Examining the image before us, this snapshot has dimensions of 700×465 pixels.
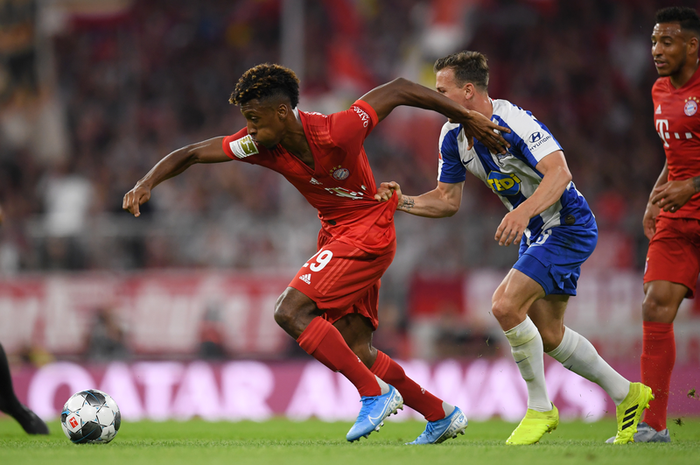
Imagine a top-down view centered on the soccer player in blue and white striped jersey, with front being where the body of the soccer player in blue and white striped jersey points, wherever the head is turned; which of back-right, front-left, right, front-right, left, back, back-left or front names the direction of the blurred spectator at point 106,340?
right

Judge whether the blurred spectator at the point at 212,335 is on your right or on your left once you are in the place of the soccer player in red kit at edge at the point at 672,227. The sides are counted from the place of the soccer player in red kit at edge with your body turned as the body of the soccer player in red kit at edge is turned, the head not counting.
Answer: on your right

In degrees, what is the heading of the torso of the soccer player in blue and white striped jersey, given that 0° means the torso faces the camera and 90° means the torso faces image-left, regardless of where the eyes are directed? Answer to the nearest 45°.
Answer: approximately 45°

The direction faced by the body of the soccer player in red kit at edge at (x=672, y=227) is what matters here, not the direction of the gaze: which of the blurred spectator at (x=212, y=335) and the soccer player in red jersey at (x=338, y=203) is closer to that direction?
the soccer player in red jersey

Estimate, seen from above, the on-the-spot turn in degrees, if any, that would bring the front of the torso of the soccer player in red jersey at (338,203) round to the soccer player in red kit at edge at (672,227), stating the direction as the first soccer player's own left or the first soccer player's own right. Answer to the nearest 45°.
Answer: approximately 135° to the first soccer player's own left

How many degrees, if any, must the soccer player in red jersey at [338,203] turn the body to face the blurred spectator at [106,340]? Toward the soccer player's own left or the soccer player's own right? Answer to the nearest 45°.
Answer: approximately 90° to the soccer player's own right

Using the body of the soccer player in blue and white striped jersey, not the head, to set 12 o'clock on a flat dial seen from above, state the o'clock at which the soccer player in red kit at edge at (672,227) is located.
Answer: The soccer player in red kit at edge is roughly at 7 o'clock from the soccer player in blue and white striped jersey.

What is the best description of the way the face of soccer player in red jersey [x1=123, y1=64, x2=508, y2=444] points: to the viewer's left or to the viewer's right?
to the viewer's left

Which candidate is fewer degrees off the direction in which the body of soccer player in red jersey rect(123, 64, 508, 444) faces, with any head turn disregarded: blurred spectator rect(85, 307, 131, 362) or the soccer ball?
the soccer ball

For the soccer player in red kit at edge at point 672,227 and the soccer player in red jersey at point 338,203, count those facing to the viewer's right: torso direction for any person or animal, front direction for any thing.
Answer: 0

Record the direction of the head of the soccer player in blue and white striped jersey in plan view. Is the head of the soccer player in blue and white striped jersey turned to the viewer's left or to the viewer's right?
to the viewer's left

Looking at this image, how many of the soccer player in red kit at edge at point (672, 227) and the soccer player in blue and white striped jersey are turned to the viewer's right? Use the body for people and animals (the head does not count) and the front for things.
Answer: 0

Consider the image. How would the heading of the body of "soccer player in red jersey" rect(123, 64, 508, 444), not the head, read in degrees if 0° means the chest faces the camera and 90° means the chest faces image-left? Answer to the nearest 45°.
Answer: approximately 45°

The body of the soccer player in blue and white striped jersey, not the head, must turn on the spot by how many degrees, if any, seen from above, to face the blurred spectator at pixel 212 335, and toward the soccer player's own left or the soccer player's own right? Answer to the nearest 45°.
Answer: approximately 90° to the soccer player's own right
